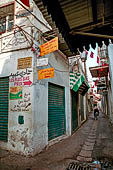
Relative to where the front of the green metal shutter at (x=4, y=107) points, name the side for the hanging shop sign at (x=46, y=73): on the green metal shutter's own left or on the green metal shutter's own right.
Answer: on the green metal shutter's own left

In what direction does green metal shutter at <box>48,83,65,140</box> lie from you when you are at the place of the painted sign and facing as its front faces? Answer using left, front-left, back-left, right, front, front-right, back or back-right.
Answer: back-left

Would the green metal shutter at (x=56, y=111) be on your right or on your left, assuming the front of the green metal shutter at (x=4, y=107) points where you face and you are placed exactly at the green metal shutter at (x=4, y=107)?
on your left

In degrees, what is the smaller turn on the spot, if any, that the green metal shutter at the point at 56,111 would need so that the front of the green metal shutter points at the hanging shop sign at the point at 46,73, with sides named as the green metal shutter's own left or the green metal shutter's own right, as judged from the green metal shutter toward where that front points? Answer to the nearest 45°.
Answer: approximately 45° to the green metal shutter's own right

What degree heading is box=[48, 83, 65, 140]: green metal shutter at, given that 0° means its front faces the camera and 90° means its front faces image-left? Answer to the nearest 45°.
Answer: approximately 315°

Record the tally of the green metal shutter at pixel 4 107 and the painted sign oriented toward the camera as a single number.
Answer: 2
